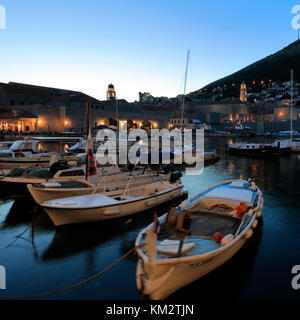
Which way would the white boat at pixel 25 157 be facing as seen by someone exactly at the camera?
facing to the left of the viewer
